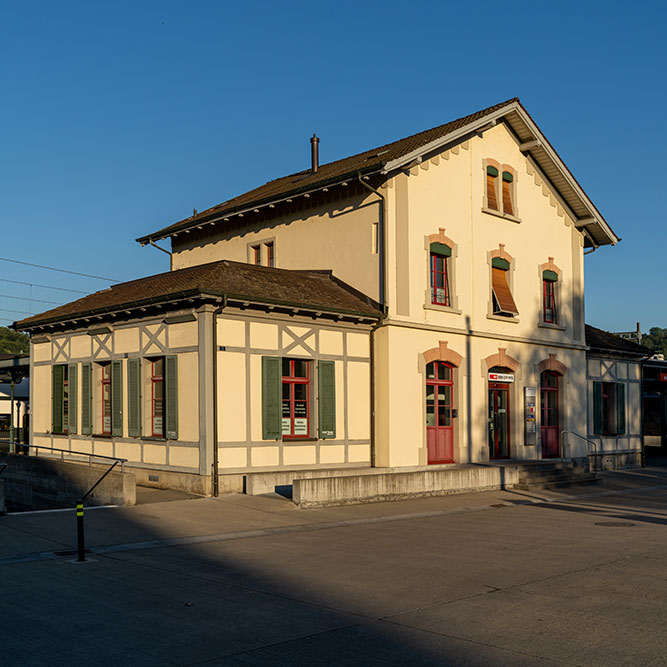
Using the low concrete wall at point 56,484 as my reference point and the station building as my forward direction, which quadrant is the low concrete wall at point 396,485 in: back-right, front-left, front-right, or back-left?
front-right

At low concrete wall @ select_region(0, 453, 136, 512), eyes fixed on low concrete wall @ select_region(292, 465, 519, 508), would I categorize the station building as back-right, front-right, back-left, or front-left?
front-left

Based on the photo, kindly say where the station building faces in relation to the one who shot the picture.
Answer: facing the viewer and to the right of the viewer
